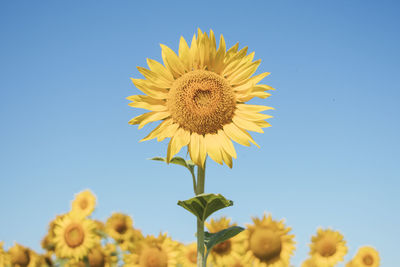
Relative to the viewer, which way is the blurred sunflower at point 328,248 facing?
toward the camera

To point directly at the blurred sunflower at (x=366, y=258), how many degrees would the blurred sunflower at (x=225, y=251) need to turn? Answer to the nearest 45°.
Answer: approximately 135° to its left

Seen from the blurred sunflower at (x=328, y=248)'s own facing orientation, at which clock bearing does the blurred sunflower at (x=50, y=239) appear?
the blurred sunflower at (x=50, y=239) is roughly at 2 o'clock from the blurred sunflower at (x=328, y=248).

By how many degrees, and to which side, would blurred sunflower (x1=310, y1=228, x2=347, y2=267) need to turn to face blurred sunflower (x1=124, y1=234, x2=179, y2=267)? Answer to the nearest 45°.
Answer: approximately 45° to its right

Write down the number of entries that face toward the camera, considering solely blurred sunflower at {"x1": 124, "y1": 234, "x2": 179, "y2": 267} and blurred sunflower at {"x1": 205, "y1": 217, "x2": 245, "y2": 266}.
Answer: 2

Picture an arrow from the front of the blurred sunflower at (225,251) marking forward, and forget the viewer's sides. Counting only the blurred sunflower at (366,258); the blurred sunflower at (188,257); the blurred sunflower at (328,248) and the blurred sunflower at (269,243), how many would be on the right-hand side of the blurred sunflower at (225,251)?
1

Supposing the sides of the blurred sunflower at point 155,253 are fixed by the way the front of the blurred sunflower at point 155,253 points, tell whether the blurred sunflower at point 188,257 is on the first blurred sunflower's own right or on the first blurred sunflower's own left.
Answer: on the first blurred sunflower's own left

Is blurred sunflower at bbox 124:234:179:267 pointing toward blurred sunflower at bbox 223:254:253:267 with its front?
no

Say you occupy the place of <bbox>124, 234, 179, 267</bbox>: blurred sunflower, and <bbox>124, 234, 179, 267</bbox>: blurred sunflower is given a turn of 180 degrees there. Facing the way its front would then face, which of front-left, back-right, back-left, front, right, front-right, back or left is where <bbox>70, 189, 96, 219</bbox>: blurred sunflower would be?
front-left

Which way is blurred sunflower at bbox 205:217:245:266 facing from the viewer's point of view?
toward the camera

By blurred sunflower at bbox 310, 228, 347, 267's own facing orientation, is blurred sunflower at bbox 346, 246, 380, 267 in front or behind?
behind

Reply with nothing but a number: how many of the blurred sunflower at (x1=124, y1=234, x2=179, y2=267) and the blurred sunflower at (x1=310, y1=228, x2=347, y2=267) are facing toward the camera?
2

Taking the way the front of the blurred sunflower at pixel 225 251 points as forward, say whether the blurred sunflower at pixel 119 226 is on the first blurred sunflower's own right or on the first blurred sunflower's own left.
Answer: on the first blurred sunflower's own right

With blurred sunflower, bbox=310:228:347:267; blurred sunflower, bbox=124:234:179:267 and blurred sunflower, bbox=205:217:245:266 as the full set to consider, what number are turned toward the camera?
3

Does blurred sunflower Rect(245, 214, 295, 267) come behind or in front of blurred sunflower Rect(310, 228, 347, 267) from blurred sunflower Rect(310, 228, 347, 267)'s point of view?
in front

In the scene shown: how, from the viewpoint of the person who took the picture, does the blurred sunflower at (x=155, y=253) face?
facing the viewer

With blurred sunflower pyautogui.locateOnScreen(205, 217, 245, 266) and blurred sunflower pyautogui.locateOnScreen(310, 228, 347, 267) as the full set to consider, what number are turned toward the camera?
2
